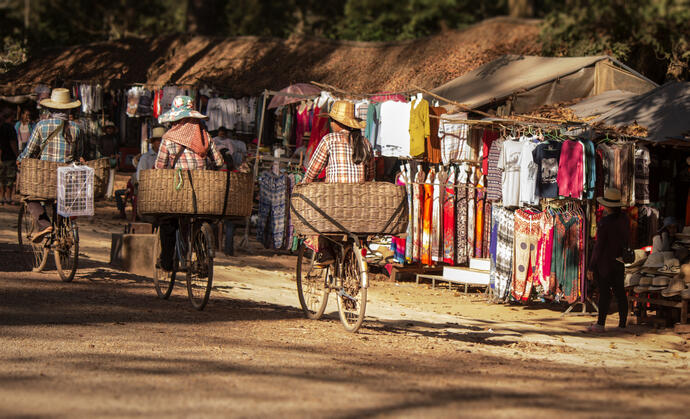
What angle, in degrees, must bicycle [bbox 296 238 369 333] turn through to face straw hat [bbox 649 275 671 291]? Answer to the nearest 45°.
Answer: approximately 90° to its right

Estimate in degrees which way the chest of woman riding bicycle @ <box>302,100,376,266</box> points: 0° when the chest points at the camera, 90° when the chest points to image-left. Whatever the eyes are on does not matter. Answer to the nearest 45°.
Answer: approximately 135°

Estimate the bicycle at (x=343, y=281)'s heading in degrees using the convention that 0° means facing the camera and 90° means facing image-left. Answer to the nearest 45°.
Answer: approximately 135°

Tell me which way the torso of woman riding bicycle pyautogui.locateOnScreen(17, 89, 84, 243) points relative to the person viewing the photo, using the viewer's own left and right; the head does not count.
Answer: facing away from the viewer and to the left of the viewer

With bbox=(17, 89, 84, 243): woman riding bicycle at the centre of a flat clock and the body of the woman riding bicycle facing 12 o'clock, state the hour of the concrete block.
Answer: The concrete block is roughly at 3 o'clock from the woman riding bicycle.

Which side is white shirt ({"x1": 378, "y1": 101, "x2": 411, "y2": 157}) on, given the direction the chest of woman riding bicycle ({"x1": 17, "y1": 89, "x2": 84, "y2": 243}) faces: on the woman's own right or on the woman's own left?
on the woman's own right
